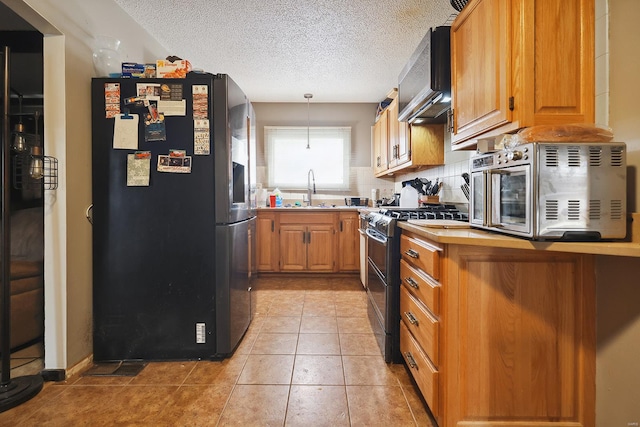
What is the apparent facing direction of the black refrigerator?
to the viewer's right

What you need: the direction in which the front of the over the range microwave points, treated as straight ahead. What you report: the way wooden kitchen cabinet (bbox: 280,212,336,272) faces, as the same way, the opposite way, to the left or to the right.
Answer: to the left

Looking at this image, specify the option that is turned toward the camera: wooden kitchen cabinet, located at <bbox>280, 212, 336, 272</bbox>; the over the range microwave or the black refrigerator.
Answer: the wooden kitchen cabinet

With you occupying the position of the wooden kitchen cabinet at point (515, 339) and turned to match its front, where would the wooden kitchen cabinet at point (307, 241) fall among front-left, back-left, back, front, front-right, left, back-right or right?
front-right

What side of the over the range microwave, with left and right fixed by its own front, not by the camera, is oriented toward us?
left

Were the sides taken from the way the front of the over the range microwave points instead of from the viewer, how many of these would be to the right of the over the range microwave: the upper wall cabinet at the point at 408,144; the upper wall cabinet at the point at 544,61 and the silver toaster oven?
1

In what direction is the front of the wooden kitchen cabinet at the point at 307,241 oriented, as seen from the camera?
facing the viewer

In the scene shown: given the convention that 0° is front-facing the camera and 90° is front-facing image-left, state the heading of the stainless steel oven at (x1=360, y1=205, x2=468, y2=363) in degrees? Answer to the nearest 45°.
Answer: approximately 90°

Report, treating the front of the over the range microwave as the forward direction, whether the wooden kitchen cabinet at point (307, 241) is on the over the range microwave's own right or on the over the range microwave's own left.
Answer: on the over the range microwave's own right

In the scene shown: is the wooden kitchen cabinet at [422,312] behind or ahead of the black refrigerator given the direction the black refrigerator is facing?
ahead

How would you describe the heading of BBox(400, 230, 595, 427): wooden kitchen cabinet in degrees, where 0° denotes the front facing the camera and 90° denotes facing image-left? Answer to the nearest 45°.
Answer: approximately 90°

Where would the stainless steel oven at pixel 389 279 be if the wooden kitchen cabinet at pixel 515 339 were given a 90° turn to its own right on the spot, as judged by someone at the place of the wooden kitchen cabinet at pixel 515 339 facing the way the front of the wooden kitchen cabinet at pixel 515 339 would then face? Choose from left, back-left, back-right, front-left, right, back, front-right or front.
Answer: front-left
